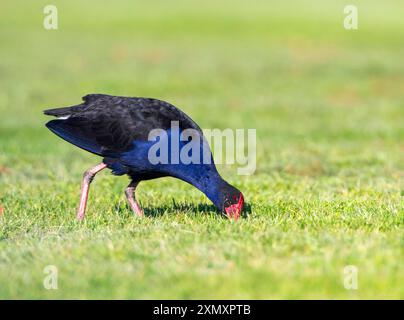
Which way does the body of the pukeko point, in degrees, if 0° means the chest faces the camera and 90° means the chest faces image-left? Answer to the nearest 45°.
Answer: approximately 270°
